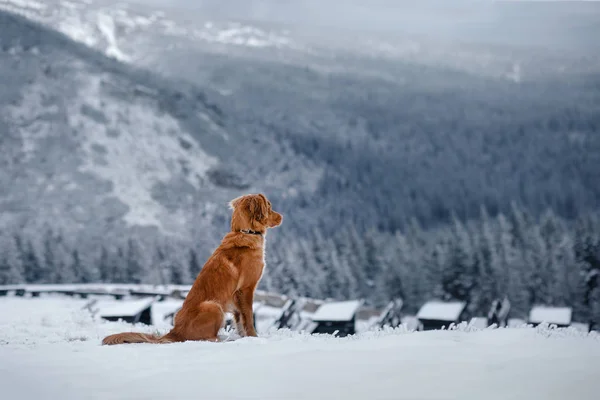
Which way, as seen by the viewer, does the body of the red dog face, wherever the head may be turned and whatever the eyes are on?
to the viewer's right
